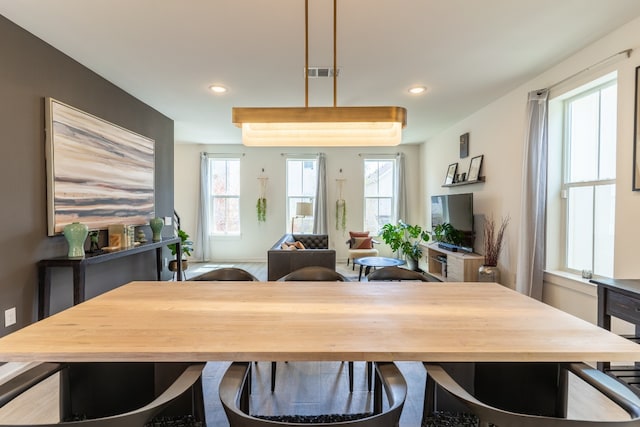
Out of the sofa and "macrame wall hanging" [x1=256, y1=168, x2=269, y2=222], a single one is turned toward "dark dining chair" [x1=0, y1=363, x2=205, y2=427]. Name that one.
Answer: the macrame wall hanging

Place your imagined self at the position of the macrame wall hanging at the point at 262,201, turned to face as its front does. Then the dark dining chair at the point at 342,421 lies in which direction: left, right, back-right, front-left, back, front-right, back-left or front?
front

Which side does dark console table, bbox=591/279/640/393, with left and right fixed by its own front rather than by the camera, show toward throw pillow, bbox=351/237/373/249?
right

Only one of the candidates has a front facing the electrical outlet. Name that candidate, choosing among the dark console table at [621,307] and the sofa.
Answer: the dark console table

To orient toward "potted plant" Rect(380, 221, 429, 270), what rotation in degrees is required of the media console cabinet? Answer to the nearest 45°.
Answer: approximately 90° to its right

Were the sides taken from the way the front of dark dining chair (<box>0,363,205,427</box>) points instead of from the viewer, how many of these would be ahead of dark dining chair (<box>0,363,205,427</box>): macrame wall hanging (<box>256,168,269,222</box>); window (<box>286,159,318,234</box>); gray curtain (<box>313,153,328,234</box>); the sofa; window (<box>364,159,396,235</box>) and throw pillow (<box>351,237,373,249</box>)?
6

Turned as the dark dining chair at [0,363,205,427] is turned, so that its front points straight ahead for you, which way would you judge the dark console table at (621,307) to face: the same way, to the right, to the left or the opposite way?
to the left

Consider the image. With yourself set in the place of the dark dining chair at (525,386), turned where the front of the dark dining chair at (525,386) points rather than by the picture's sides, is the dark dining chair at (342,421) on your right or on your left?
on your left

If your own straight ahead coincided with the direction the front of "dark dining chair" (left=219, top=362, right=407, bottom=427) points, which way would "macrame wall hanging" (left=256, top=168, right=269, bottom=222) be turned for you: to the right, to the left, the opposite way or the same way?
the opposite way

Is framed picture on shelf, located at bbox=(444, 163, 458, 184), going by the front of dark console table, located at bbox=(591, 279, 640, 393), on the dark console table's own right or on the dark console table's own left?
on the dark console table's own right

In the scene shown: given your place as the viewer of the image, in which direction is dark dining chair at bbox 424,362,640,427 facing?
facing away from the viewer and to the left of the viewer

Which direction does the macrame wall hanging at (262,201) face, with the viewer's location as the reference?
facing the viewer

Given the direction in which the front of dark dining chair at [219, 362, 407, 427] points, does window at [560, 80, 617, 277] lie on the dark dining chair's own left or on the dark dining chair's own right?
on the dark dining chair's own right

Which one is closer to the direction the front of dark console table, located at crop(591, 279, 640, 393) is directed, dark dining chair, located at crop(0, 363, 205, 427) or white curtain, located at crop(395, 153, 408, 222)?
the dark dining chair

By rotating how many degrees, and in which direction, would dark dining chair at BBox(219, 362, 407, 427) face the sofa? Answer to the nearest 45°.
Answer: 0° — it already faces it

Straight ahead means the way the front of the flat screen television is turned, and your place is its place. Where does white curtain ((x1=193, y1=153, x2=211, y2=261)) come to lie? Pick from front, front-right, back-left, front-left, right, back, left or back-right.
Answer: front-right

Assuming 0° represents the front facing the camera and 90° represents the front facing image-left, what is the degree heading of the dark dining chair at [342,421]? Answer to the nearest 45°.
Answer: approximately 180°

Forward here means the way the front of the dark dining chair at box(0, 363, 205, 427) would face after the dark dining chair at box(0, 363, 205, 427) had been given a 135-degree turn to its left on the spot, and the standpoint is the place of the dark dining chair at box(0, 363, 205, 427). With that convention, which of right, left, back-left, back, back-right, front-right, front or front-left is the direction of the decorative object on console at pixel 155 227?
right

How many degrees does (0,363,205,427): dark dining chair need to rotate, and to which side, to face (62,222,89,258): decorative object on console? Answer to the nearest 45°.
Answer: approximately 45° to its left

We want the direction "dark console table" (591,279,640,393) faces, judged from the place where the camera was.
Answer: facing the viewer and to the left of the viewer

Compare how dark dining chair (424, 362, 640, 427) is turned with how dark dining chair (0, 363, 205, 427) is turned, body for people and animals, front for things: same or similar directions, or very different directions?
same or similar directions
